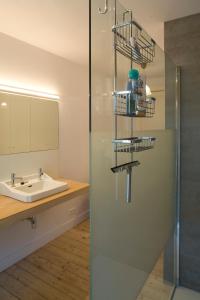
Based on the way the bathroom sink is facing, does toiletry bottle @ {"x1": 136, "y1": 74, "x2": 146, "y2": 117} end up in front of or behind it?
in front

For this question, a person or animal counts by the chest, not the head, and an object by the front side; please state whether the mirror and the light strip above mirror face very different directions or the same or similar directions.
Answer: same or similar directions

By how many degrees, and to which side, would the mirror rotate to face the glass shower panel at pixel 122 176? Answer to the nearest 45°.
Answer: approximately 45° to its right

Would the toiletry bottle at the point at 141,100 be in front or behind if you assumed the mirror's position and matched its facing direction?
in front

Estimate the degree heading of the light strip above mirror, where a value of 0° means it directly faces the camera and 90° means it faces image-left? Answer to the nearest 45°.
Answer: approximately 315°

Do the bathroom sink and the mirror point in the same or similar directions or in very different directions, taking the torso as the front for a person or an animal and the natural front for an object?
same or similar directions

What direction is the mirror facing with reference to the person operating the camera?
facing the viewer and to the right of the viewer

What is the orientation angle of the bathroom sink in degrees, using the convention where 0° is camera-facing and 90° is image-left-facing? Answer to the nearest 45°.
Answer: approximately 315°

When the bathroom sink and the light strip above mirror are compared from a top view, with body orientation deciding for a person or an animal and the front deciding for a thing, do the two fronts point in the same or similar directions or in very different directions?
same or similar directions

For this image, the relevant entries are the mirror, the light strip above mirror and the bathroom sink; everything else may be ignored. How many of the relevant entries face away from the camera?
0

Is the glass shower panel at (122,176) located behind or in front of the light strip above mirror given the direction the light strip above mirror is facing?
in front
